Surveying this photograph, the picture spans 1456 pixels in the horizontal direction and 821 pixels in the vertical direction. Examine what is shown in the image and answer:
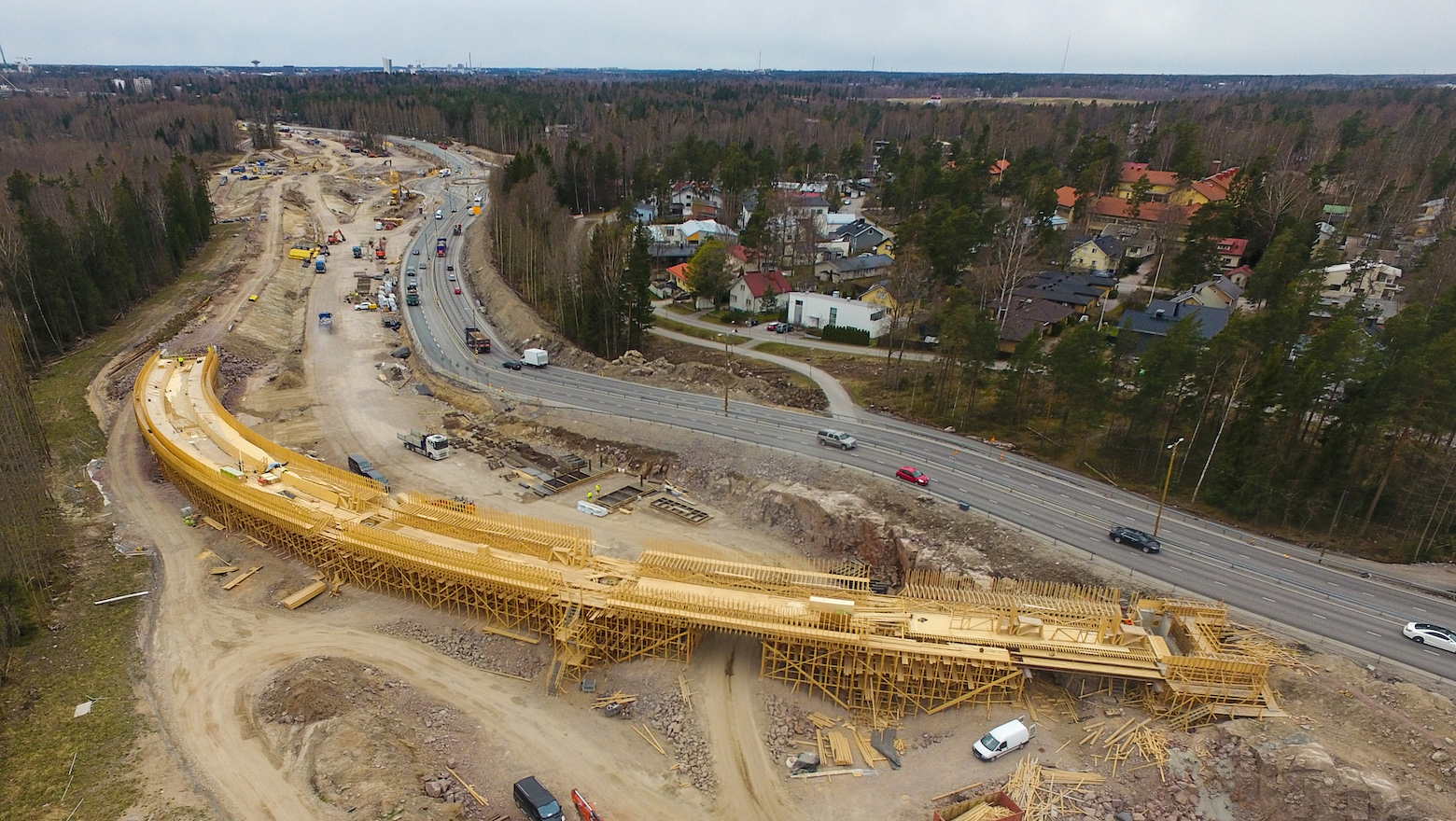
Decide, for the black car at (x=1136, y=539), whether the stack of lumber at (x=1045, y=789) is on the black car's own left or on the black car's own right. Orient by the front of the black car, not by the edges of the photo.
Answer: on the black car's own right

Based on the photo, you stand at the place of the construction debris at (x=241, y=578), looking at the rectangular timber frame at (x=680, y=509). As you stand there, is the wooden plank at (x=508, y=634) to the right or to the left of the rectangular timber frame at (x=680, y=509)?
right

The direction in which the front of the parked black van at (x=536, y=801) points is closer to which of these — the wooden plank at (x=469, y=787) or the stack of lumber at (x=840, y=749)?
the stack of lumber

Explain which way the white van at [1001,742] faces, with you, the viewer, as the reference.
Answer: facing the viewer and to the left of the viewer
